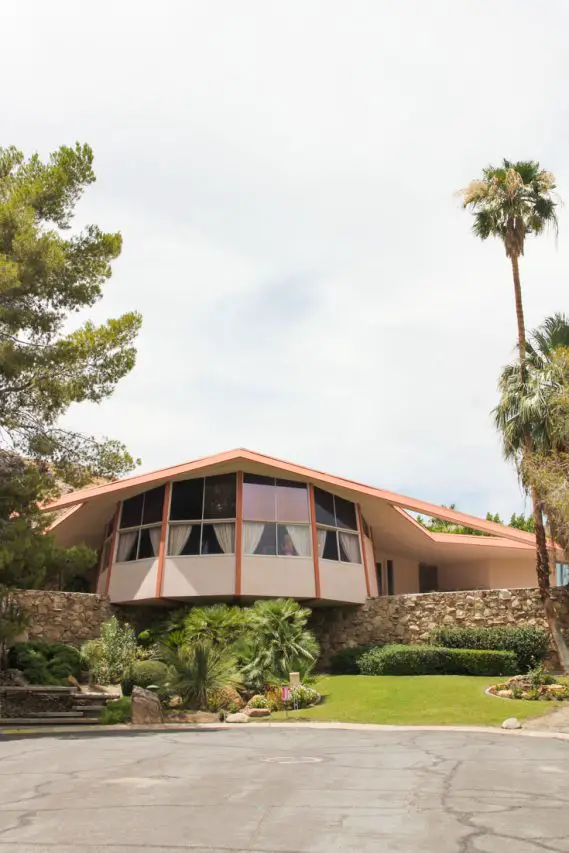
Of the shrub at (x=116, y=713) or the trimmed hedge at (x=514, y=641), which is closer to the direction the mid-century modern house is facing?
the shrub

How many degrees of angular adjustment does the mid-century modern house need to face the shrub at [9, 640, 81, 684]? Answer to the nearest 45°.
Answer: approximately 45° to its right

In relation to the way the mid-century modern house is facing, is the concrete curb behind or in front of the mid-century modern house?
in front

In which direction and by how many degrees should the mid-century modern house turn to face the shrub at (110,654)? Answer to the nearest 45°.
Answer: approximately 45° to its right

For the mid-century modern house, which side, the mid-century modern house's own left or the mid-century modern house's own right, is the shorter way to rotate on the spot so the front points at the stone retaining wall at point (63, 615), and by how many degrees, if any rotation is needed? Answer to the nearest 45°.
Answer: approximately 90° to the mid-century modern house's own right

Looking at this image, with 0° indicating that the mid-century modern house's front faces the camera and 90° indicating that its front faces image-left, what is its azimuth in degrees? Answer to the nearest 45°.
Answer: approximately 0°

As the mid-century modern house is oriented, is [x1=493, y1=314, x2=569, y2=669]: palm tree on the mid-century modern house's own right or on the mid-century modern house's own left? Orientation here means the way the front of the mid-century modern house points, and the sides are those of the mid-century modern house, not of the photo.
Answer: on the mid-century modern house's own left

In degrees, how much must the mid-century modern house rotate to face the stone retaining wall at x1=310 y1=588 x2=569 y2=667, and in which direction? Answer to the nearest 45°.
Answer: approximately 90° to its left

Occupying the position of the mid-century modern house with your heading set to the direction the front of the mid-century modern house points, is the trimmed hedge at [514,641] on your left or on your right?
on your left

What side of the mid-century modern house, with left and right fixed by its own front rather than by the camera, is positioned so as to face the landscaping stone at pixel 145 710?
front
